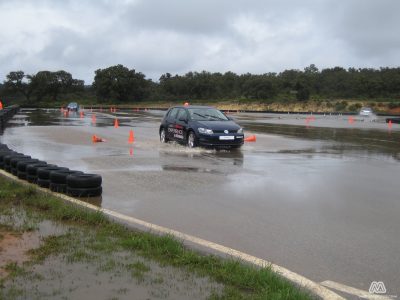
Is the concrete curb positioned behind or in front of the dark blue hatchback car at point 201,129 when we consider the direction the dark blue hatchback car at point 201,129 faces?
in front

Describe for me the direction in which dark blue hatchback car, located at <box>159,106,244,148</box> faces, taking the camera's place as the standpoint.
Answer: facing the viewer and to the right of the viewer

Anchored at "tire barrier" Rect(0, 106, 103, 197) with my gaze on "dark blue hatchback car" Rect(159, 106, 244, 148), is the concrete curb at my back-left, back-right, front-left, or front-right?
back-right

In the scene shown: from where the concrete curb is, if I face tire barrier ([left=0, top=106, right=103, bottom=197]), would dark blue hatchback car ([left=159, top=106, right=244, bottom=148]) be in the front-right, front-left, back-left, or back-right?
front-right

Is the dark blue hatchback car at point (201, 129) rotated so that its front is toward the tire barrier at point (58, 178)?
no

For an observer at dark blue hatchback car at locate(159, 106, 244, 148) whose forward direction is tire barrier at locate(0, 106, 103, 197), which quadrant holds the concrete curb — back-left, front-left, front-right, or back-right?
front-left
